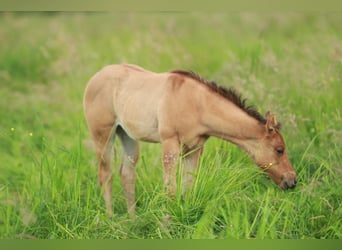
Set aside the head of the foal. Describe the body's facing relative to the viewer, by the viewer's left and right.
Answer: facing to the right of the viewer
